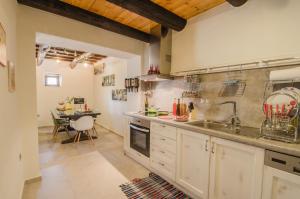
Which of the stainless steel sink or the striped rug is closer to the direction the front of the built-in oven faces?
the striped rug

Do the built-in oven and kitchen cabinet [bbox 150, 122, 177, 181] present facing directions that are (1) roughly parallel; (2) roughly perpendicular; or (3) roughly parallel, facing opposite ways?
roughly parallel

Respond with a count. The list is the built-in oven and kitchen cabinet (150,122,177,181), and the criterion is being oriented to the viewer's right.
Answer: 0

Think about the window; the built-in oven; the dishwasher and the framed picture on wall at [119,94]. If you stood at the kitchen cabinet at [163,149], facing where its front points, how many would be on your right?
3

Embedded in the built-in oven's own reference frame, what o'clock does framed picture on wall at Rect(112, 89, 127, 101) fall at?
The framed picture on wall is roughly at 4 o'clock from the built-in oven.

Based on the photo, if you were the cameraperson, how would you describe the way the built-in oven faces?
facing the viewer and to the left of the viewer

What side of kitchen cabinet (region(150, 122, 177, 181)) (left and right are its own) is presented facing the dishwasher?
left

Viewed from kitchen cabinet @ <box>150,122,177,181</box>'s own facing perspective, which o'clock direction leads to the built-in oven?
The built-in oven is roughly at 3 o'clock from the kitchen cabinet.

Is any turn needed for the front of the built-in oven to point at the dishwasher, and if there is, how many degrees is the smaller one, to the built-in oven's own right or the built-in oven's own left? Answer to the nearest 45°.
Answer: approximately 90° to the built-in oven's own left

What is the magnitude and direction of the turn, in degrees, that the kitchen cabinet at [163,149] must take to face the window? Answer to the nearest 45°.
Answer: approximately 90° to its right

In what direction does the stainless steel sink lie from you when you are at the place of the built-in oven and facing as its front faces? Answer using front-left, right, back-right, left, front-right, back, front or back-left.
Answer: left

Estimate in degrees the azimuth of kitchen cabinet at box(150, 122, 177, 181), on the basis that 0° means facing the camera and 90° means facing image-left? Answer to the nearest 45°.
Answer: approximately 45°

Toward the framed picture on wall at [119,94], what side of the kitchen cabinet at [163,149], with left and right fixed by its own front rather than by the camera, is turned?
right

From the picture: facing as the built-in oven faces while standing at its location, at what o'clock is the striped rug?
The striped rug is roughly at 10 o'clock from the built-in oven.
